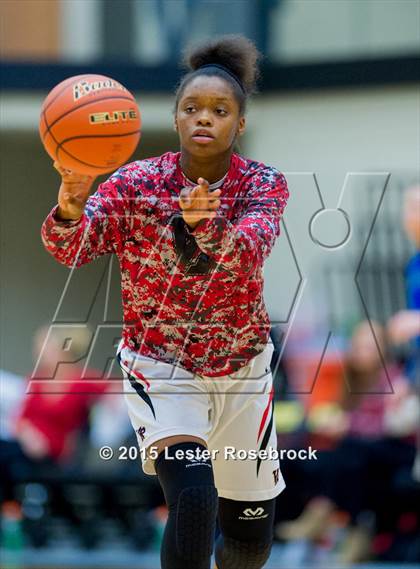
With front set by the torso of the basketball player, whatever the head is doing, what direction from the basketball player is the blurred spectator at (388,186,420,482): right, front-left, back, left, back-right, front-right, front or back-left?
back-left

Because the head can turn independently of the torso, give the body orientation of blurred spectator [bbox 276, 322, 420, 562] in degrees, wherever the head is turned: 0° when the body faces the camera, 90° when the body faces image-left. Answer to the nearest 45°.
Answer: approximately 45°

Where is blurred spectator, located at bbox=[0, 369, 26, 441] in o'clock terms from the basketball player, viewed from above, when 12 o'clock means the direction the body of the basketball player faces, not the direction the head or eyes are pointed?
The blurred spectator is roughly at 5 o'clock from the basketball player.

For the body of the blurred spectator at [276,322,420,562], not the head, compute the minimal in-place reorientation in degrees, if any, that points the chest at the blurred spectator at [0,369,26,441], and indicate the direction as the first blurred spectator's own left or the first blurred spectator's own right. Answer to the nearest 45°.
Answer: approximately 45° to the first blurred spectator's own right

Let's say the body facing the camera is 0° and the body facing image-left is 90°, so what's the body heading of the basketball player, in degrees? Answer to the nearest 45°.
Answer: approximately 0°
